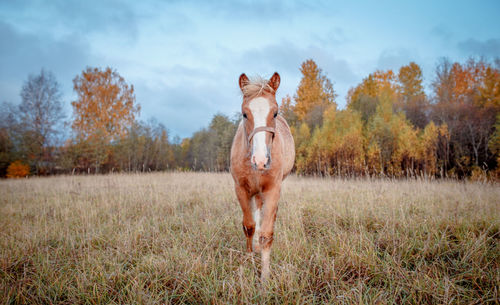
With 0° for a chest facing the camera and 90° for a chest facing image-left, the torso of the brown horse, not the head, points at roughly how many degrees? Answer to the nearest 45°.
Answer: approximately 0°

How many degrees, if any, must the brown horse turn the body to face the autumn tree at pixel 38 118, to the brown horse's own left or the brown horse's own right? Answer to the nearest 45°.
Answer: approximately 135° to the brown horse's own right

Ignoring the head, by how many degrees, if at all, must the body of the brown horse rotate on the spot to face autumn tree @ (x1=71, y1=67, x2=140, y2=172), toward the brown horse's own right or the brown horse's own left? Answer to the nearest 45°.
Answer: approximately 135° to the brown horse's own right

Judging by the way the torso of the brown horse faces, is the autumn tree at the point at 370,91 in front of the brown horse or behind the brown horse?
behind

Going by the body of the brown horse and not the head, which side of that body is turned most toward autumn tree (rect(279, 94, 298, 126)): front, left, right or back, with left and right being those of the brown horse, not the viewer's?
back

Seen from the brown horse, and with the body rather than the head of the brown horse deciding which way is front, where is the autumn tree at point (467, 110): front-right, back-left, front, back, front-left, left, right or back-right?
back-left

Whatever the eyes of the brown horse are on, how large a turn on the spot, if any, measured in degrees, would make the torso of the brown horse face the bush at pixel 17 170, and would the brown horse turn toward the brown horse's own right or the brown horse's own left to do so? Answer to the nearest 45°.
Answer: approximately 135° to the brown horse's own right

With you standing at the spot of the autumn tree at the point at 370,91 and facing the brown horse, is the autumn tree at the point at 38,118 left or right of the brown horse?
right

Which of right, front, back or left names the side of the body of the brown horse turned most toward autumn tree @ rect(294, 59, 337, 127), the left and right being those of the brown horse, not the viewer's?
back
